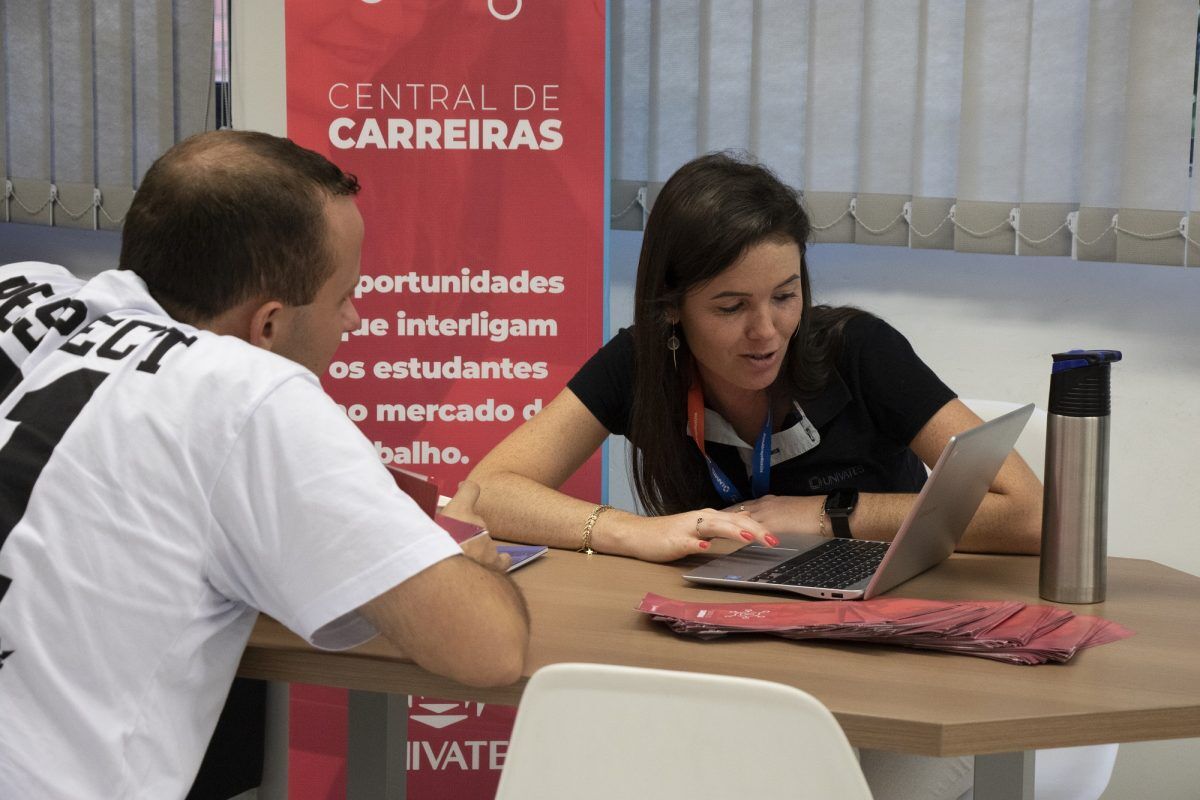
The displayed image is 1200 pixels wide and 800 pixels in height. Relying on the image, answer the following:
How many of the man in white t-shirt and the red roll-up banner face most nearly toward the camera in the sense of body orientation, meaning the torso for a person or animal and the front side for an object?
1

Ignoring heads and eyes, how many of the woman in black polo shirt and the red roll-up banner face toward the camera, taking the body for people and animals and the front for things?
2

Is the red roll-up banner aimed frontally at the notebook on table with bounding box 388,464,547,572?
yes

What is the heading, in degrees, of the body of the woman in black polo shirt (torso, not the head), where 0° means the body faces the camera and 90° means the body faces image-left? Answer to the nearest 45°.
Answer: approximately 0°

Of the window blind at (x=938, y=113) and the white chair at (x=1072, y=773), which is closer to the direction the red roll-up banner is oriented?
the white chair

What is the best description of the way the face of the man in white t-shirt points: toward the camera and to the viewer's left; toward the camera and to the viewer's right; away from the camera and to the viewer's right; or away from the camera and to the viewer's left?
away from the camera and to the viewer's right

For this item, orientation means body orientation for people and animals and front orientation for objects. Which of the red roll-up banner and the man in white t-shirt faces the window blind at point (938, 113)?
the man in white t-shirt

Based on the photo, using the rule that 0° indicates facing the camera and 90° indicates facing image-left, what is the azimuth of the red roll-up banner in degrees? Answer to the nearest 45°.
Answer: approximately 0°

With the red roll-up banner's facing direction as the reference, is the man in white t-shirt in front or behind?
in front

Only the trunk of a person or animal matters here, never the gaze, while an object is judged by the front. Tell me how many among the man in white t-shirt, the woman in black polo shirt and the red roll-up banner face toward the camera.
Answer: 2

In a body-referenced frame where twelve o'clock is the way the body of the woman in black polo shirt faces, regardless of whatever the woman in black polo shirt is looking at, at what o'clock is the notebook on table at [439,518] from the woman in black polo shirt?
The notebook on table is roughly at 1 o'clock from the woman in black polo shirt.

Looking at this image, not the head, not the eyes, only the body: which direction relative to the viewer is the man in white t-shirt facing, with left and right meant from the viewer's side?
facing away from the viewer and to the right of the viewer
